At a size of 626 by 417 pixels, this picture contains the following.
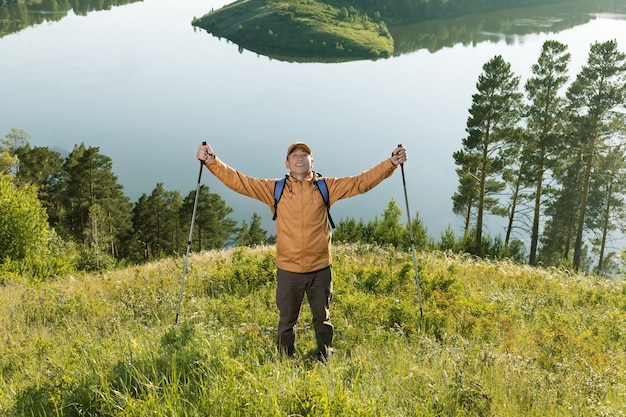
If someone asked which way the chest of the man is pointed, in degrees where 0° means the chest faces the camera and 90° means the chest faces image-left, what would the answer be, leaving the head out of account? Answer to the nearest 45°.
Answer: approximately 0°

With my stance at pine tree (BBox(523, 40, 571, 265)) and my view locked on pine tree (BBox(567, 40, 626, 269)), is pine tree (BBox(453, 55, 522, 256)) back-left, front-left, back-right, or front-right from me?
back-left

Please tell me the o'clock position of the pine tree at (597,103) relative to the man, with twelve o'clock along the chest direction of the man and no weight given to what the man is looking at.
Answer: The pine tree is roughly at 7 o'clock from the man.

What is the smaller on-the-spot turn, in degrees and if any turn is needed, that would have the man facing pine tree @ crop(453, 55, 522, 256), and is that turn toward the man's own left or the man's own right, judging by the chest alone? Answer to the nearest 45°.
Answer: approximately 180°
